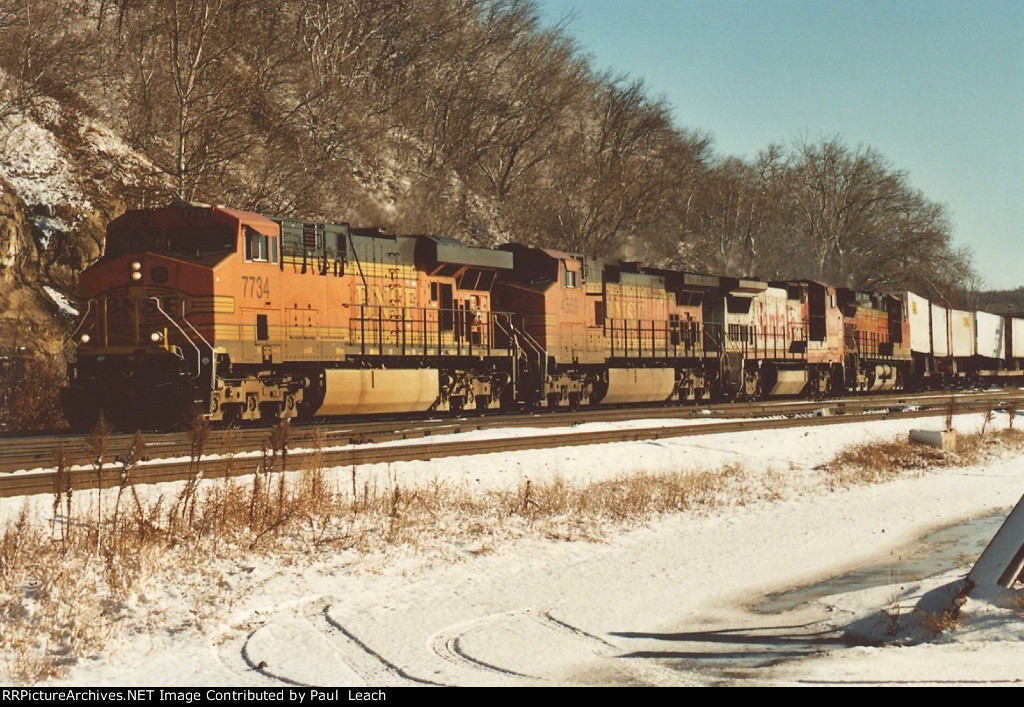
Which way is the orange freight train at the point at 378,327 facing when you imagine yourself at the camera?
facing the viewer and to the left of the viewer
